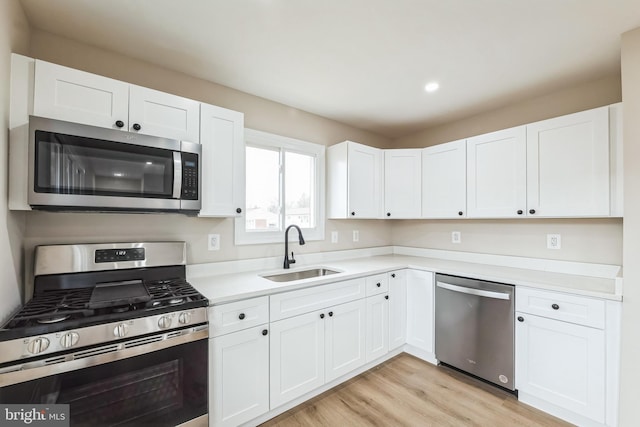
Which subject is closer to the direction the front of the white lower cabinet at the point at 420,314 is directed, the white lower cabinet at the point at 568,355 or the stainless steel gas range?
the stainless steel gas range

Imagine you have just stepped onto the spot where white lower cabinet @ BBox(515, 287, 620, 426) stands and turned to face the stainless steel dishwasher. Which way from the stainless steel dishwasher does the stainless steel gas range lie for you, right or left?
left

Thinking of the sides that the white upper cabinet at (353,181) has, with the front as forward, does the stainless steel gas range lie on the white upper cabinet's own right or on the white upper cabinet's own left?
on the white upper cabinet's own right

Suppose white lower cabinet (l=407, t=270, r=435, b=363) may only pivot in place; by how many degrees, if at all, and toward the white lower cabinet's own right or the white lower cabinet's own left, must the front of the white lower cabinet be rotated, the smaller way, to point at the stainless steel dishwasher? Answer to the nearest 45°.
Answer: approximately 90° to the white lower cabinet's own left

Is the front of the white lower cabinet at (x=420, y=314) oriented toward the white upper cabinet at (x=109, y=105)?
yes

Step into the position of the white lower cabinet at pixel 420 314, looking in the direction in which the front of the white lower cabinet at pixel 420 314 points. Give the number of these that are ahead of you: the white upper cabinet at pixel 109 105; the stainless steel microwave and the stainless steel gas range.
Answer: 3

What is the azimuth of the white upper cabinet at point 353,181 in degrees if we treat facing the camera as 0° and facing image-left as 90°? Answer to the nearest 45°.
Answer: approximately 315°

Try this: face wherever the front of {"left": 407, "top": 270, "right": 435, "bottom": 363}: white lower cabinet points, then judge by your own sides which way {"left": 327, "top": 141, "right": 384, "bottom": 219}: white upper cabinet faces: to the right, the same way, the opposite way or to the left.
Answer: to the left

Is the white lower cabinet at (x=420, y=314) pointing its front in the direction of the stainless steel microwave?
yes
